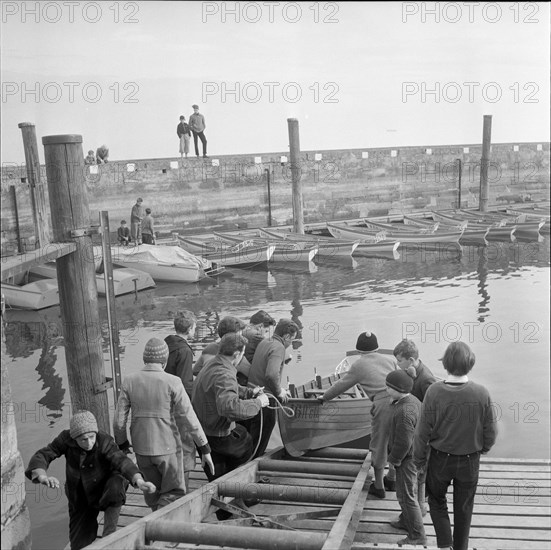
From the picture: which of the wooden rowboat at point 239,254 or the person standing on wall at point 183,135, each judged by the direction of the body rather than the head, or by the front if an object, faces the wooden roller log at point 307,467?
the person standing on wall

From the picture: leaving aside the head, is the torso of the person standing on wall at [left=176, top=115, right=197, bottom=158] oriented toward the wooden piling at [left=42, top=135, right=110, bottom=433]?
yes

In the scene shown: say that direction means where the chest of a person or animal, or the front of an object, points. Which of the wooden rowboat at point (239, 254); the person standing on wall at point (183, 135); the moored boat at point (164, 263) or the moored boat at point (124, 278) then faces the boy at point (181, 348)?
the person standing on wall

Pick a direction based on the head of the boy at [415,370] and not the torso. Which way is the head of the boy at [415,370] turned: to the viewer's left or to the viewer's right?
to the viewer's left

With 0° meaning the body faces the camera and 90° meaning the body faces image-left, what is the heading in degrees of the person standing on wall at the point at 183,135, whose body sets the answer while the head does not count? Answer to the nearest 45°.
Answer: approximately 0°

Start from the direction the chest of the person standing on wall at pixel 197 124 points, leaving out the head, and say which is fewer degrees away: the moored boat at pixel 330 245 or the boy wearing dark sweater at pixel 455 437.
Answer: the boy wearing dark sweater

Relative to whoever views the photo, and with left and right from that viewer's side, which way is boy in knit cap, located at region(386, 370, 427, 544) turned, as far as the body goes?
facing to the left of the viewer

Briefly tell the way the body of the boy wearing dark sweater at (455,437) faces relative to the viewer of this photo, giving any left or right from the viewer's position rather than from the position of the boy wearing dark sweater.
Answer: facing away from the viewer

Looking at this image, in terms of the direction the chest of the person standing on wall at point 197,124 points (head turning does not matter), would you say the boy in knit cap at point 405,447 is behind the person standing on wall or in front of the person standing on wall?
in front

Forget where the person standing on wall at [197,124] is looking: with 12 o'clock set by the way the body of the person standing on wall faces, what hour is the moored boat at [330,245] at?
The moored boat is roughly at 10 o'clock from the person standing on wall.

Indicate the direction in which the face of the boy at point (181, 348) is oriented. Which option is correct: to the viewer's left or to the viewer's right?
to the viewer's right

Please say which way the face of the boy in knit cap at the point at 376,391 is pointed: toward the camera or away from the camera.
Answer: away from the camera

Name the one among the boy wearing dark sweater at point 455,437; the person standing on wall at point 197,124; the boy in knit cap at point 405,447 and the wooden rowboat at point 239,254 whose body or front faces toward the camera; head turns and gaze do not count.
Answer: the person standing on wall

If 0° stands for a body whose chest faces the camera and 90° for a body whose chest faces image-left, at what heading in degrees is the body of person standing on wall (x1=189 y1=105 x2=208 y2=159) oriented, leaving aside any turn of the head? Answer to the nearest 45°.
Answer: approximately 0°

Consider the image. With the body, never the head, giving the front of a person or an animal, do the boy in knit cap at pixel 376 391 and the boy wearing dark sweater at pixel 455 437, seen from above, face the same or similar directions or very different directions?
same or similar directions

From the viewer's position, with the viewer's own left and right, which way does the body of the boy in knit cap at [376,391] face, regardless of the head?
facing away from the viewer

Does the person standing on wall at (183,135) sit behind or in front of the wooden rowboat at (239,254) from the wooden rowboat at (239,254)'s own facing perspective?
in front

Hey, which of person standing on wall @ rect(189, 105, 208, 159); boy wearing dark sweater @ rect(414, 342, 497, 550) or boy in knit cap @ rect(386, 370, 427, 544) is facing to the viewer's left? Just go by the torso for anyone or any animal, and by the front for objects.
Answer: the boy in knit cap

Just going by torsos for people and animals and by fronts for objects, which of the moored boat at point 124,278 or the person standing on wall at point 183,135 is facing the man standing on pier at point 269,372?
the person standing on wall
